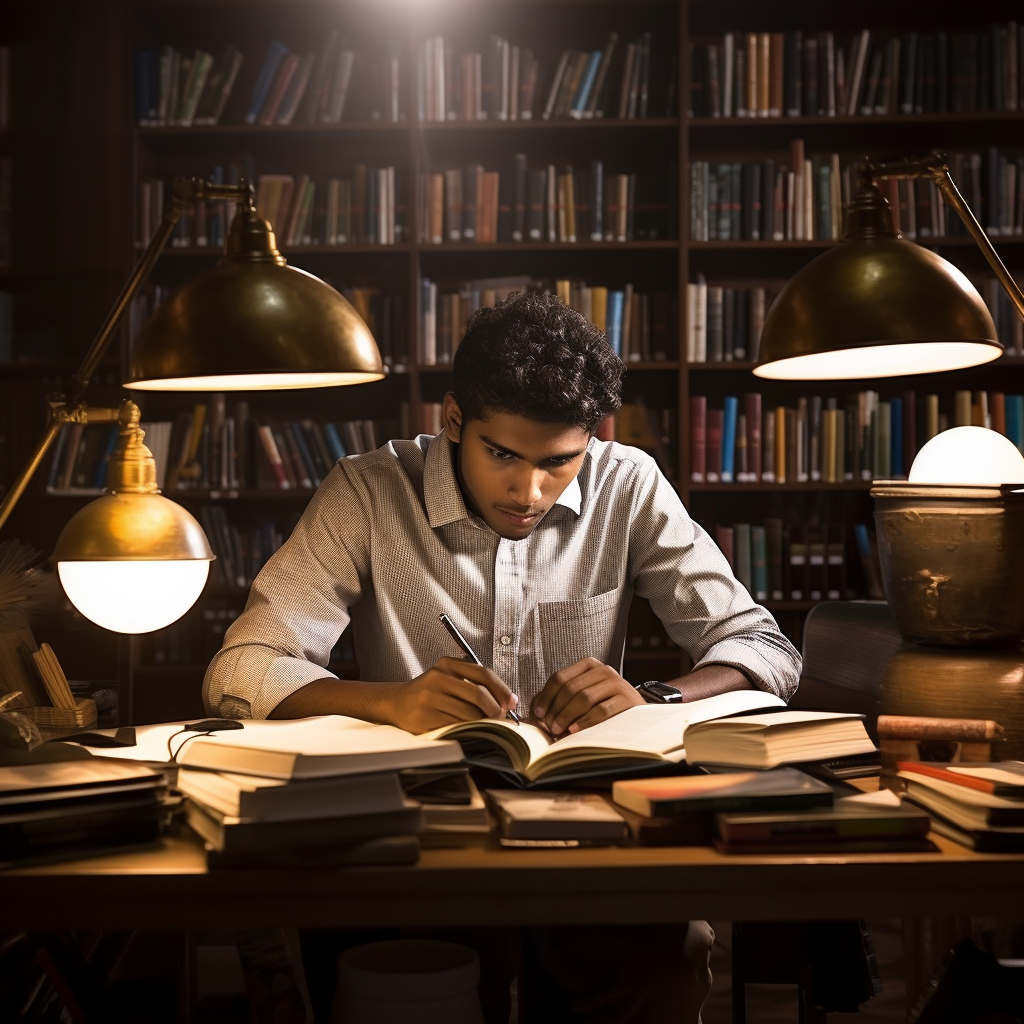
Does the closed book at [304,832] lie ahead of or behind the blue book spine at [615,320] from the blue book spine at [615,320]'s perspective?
ahead

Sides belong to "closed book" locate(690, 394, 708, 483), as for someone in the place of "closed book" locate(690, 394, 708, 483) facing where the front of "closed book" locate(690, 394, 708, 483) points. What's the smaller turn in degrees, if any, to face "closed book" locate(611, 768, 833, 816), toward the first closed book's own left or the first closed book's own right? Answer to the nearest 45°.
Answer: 0° — it already faces it

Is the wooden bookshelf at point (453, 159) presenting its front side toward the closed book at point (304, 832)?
yes

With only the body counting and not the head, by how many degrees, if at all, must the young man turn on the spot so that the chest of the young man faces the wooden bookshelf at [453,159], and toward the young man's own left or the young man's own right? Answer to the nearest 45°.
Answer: approximately 180°

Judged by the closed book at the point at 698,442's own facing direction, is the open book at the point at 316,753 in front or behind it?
in front

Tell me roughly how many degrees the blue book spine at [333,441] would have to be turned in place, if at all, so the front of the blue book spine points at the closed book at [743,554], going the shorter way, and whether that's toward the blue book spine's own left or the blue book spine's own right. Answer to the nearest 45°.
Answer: approximately 90° to the blue book spine's own left
